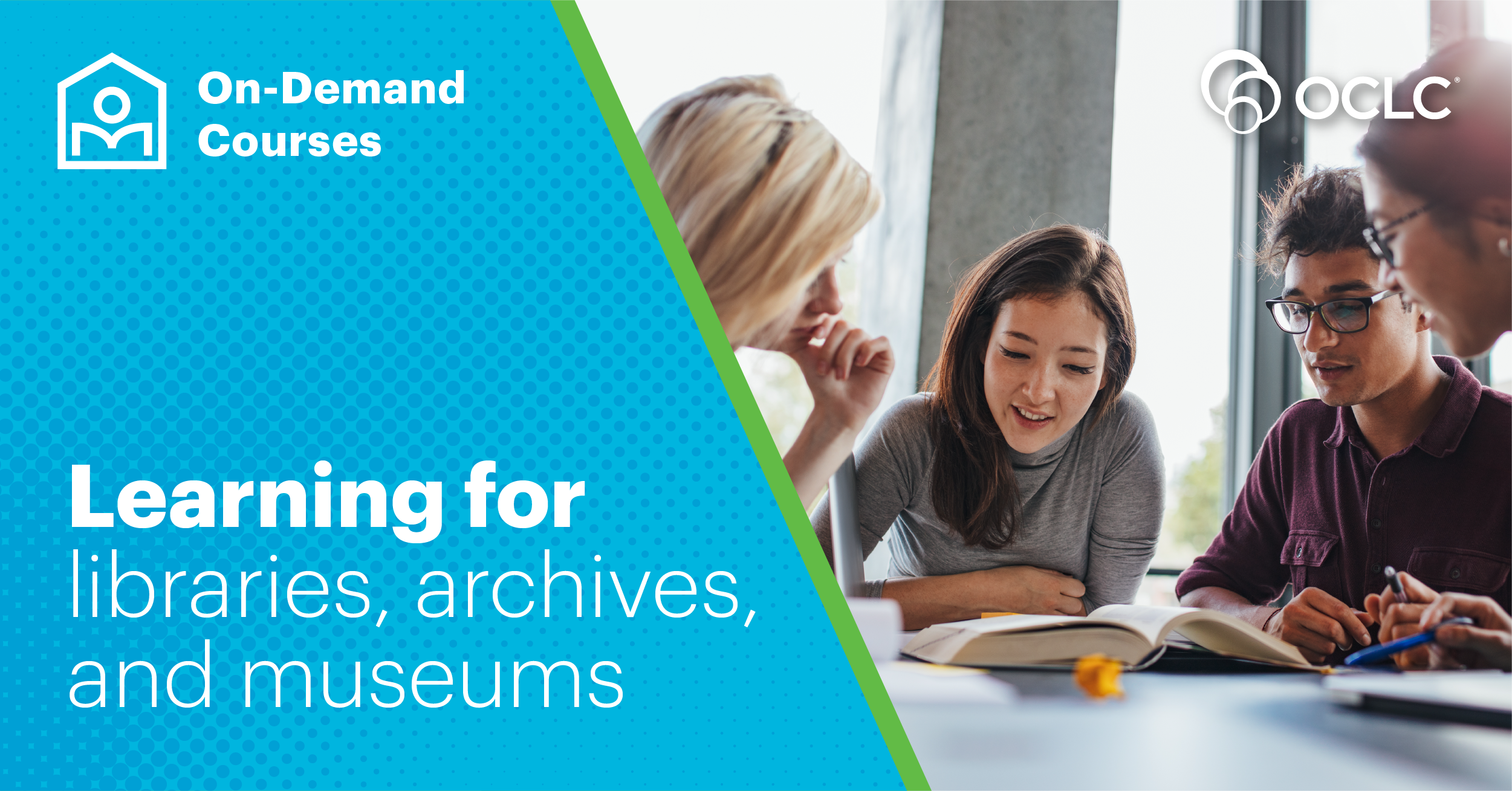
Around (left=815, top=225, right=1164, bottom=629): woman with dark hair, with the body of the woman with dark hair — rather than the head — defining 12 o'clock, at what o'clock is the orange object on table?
The orange object on table is roughly at 12 o'clock from the woman with dark hair.

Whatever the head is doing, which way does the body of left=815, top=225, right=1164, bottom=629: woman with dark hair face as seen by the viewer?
toward the camera

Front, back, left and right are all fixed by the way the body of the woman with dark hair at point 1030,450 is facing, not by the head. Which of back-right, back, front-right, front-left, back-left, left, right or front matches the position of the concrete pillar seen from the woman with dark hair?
back

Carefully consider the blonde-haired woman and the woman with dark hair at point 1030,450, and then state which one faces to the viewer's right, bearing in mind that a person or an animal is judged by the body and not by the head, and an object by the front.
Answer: the blonde-haired woman

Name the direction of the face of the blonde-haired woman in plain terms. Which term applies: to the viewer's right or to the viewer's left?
to the viewer's right

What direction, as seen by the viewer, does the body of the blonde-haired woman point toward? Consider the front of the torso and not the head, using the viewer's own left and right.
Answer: facing to the right of the viewer

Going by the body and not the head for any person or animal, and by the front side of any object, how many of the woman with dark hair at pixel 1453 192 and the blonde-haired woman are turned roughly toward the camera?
0

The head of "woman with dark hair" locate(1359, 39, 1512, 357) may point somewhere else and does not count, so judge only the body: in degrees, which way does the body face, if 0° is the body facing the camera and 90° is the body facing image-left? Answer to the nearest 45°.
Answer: approximately 90°

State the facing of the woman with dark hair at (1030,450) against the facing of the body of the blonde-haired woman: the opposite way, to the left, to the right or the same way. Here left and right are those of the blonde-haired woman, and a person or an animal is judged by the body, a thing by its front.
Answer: to the right

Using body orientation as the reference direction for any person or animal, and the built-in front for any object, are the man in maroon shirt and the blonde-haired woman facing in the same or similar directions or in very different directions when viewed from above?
very different directions

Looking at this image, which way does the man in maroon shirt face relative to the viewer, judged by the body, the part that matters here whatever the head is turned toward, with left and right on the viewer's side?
facing the viewer and to the left of the viewer

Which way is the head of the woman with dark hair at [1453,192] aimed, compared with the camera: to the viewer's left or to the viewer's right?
to the viewer's left
